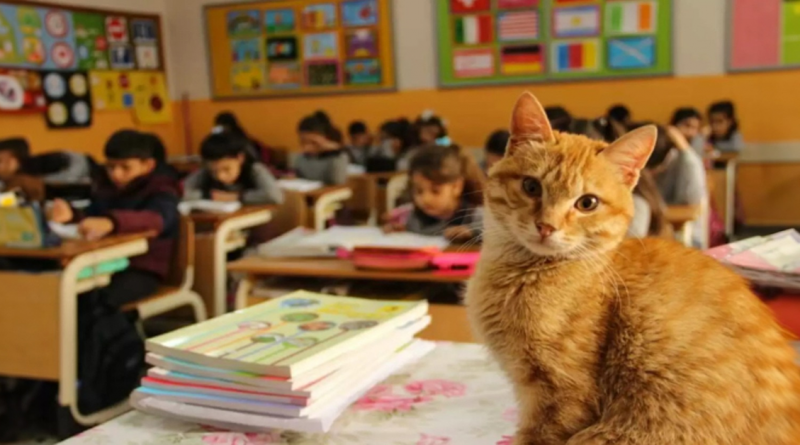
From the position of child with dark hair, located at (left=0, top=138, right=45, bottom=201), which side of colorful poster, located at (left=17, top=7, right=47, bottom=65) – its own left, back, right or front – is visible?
front

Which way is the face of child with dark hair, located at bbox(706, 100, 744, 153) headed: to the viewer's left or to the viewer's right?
to the viewer's left

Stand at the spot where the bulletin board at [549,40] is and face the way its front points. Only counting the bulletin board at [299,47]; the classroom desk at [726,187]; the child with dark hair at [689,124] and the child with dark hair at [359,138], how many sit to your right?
2

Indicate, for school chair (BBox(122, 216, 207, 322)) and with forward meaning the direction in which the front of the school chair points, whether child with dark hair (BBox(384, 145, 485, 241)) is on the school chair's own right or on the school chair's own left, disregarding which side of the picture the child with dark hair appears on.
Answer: on the school chair's own left

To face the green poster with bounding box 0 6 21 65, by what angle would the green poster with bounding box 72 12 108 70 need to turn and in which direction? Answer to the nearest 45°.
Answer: approximately 45° to its right

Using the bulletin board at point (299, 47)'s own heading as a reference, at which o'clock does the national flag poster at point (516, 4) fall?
The national flag poster is roughly at 10 o'clock from the bulletin board.

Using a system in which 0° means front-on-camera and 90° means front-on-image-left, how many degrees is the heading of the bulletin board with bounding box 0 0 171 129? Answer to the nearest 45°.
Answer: approximately 315°

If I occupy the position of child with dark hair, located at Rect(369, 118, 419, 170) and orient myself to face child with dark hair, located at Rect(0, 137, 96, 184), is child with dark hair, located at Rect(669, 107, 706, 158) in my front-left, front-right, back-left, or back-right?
back-left

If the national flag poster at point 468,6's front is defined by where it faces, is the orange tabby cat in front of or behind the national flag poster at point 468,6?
in front

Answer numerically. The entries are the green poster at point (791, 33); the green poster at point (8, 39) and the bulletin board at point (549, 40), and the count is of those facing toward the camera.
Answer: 3
